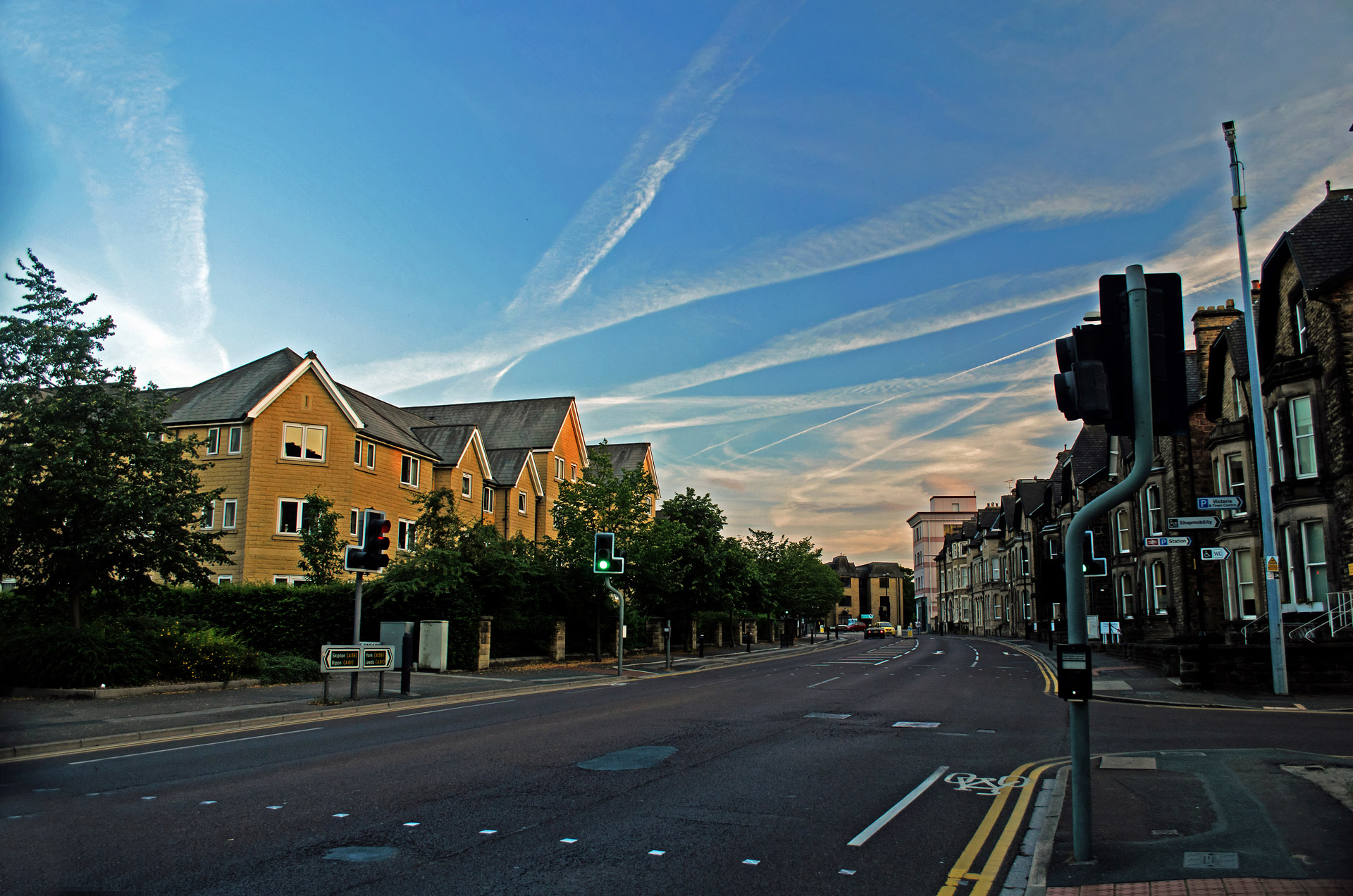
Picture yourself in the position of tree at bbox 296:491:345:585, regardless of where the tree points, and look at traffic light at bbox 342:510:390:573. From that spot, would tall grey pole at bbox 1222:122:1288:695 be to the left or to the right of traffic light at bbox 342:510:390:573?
left

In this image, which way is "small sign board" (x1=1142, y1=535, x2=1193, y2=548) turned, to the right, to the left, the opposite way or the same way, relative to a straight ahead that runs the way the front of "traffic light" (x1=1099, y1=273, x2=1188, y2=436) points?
the opposite way

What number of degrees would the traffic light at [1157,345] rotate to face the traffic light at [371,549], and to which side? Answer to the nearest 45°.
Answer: approximately 45° to its left

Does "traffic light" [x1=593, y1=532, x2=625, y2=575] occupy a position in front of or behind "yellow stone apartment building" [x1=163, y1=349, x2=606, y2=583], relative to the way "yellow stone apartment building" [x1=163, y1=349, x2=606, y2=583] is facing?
in front

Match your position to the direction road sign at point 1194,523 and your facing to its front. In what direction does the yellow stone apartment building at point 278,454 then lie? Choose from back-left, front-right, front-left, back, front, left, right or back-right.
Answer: right

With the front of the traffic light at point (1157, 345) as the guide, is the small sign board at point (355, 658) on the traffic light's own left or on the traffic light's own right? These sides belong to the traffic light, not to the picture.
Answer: on the traffic light's own left

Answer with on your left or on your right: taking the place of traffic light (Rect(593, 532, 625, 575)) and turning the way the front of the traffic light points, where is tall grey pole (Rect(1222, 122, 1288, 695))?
on your left

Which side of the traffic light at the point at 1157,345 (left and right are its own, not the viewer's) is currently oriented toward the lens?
back
